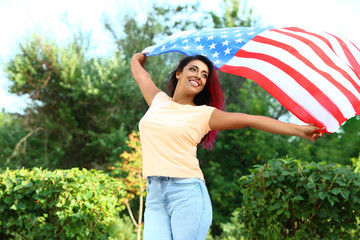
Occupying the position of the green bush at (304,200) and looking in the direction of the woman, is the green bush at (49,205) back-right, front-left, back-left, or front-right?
front-right

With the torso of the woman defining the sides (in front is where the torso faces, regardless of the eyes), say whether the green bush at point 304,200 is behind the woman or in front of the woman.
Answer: behind

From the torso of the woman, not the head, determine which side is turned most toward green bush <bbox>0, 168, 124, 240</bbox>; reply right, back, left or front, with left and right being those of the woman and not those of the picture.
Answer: right

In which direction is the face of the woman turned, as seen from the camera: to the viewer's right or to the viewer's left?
to the viewer's right

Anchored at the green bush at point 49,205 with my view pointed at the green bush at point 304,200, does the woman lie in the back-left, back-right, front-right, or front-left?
front-right

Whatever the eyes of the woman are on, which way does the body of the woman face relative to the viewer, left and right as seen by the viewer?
facing the viewer and to the left of the viewer
